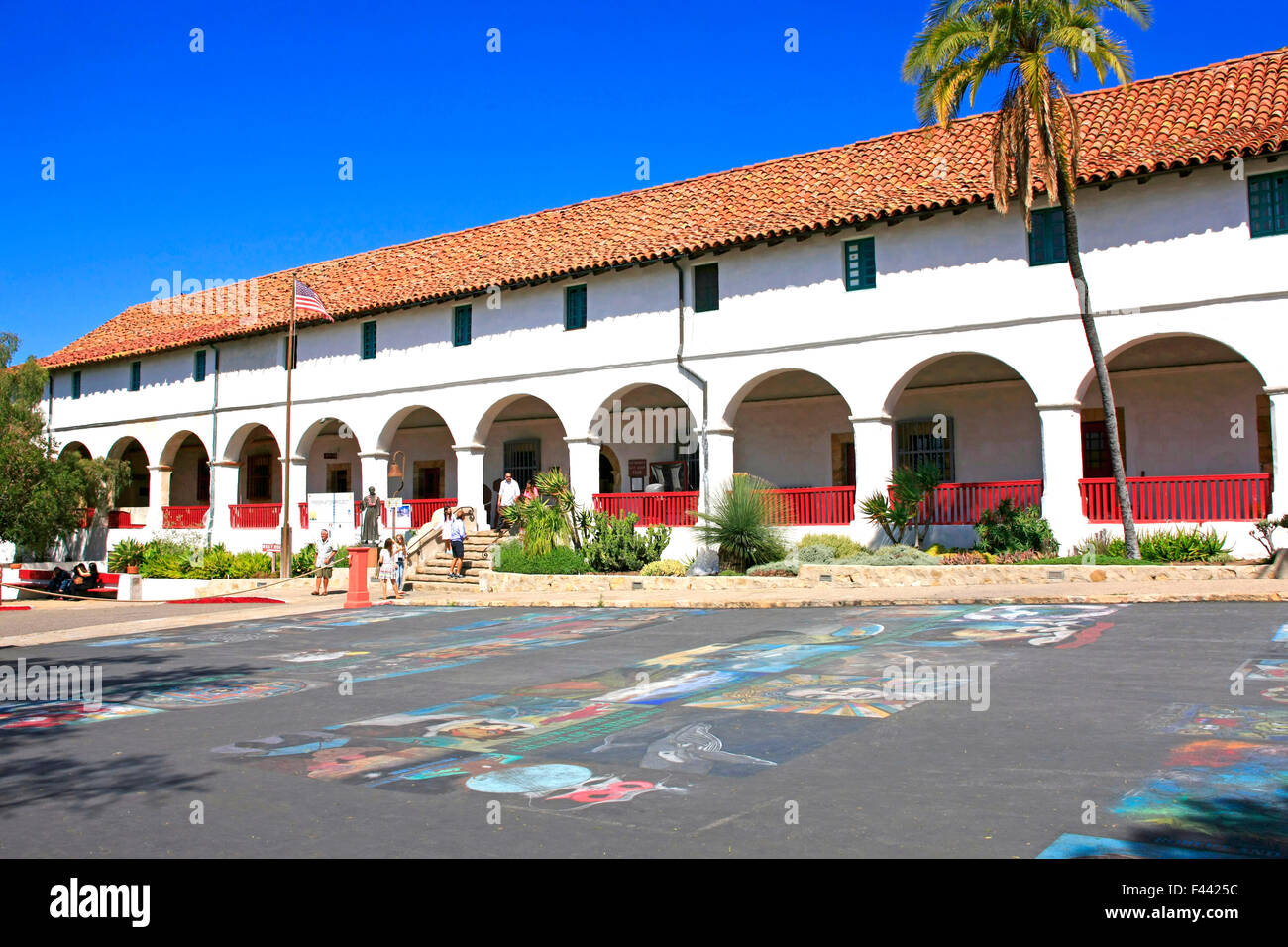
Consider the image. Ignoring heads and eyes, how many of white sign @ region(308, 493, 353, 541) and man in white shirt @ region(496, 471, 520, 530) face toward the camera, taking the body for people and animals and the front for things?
2

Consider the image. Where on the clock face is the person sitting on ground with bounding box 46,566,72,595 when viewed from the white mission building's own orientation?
The person sitting on ground is roughly at 2 o'clock from the white mission building.

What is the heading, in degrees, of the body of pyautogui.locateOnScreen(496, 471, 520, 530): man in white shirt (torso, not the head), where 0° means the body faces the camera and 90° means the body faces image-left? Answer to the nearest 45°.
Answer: approximately 0°

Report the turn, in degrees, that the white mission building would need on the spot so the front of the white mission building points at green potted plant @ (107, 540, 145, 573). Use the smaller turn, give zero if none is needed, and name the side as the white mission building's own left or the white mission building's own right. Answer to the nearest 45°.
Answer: approximately 90° to the white mission building's own right

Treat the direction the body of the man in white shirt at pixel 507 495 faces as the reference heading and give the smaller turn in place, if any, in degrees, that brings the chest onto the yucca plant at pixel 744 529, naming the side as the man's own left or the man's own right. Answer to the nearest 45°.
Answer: approximately 45° to the man's own left

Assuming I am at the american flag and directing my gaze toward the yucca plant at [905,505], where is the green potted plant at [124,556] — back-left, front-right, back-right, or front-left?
back-left

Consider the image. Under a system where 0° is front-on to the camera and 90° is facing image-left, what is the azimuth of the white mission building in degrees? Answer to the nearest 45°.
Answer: approximately 45°

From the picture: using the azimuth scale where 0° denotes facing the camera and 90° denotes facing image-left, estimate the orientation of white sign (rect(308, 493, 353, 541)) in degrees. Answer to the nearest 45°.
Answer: approximately 0°
